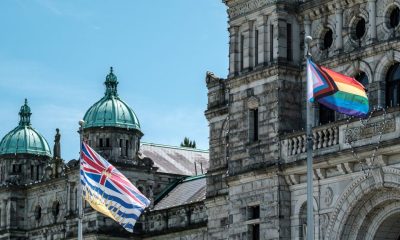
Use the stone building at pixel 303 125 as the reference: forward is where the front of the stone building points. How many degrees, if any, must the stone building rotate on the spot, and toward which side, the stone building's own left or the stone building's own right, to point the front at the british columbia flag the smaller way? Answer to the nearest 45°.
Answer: approximately 45° to the stone building's own right

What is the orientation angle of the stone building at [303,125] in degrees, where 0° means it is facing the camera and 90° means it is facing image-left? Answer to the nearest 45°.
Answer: approximately 45°
